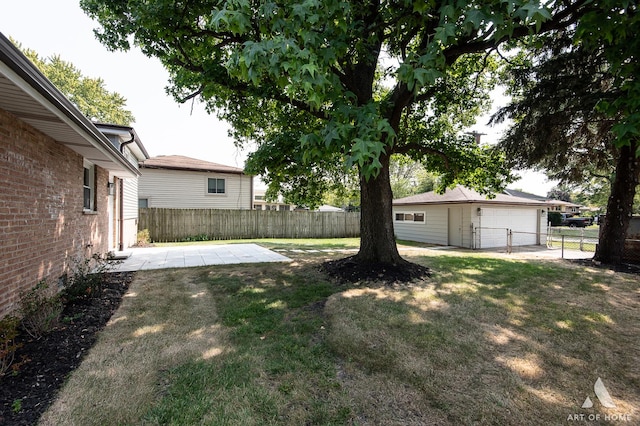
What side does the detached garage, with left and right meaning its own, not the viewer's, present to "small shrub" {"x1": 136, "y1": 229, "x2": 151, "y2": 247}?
right

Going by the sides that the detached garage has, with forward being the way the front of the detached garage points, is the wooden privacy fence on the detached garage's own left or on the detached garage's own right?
on the detached garage's own right

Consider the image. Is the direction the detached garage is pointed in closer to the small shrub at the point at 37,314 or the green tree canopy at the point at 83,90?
the small shrub

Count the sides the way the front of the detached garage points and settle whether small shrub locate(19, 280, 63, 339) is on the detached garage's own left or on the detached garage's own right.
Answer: on the detached garage's own right

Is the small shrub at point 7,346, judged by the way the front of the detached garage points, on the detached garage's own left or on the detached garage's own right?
on the detached garage's own right

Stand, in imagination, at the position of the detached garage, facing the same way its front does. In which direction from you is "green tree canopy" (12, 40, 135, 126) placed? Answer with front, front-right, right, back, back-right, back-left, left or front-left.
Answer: back-right

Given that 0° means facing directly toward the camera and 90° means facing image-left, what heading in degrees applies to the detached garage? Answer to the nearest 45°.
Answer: approximately 315°

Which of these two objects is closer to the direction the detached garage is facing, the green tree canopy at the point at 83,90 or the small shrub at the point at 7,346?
the small shrub

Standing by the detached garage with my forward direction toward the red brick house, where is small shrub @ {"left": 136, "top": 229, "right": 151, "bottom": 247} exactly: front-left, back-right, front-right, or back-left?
front-right
